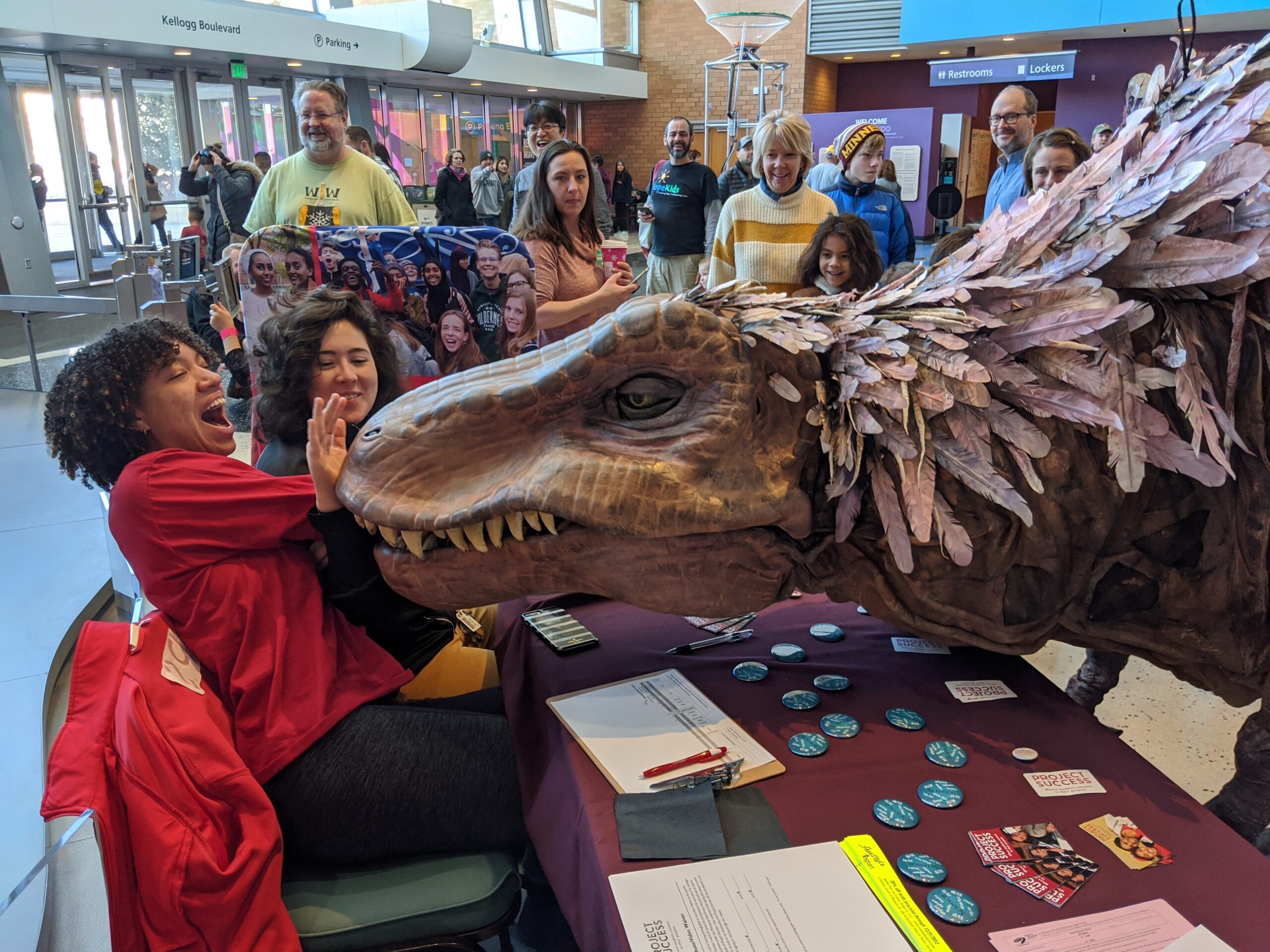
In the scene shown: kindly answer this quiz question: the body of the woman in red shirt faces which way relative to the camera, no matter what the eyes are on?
to the viewer's right

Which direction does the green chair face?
to the viewer's right

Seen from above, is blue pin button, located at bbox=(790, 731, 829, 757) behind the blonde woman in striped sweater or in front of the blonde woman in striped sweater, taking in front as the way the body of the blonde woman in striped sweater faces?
in front

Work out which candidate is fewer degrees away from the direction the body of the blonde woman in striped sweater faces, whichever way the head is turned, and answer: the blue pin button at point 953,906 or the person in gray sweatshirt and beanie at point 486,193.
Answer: the blue pin button

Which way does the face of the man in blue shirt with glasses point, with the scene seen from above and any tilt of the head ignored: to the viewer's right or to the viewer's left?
to the viewer's left

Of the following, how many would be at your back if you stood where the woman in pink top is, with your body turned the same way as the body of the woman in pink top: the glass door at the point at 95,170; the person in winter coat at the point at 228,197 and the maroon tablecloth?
2

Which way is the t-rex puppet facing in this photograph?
to the viewer's left

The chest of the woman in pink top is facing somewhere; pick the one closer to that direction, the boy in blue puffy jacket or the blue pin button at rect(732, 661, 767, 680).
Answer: the blue pin button

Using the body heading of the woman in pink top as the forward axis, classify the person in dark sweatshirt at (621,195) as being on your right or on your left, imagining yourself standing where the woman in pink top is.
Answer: on your left

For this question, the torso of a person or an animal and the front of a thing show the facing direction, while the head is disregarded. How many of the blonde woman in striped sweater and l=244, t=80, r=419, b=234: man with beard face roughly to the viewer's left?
0

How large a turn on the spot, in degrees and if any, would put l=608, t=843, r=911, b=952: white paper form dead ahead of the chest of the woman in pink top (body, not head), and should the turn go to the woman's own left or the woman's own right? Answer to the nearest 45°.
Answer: approximately 45° to the woman's own right

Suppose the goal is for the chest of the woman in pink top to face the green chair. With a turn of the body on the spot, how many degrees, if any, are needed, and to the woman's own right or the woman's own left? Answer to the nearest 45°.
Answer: approximately 45° to the woman's own right

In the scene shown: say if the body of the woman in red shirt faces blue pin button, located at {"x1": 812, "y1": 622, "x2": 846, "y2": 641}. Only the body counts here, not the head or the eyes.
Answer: yes

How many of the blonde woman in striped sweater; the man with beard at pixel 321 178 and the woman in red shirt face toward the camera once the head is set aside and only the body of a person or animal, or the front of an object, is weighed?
2

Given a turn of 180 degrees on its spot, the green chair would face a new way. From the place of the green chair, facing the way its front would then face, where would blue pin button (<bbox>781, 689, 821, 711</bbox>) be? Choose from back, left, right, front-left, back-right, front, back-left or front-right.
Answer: back
